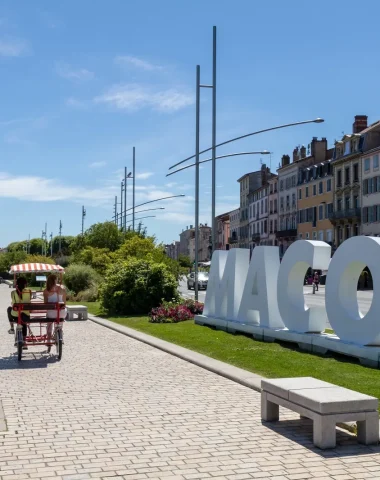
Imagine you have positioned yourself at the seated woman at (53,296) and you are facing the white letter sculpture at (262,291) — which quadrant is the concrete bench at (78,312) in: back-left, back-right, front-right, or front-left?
front-left

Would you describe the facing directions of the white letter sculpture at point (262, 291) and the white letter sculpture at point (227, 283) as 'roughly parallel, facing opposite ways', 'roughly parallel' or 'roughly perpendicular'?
roughly parallel

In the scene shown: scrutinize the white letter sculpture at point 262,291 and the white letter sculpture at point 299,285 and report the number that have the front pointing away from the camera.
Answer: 0

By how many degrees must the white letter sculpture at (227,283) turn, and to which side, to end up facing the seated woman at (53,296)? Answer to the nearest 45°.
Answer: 0° — it already faces them

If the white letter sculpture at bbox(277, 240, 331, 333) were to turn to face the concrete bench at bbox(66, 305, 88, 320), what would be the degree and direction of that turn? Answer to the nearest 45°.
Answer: approximately 90° to its right

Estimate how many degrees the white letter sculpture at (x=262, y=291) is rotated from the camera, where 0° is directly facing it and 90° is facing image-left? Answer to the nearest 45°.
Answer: approximately 45°

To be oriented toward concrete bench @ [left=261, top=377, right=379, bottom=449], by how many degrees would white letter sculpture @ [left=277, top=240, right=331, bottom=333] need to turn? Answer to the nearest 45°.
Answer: approximately 45° to its left

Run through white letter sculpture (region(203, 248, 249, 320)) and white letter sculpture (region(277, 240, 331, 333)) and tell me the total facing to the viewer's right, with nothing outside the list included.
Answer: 0

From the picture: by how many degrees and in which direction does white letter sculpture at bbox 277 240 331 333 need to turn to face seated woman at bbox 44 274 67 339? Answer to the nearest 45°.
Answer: approximately 45° to its right

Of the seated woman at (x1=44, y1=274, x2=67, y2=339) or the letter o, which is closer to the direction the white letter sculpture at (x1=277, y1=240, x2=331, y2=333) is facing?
the seated woman

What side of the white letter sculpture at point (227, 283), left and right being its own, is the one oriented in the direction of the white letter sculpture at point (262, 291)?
left

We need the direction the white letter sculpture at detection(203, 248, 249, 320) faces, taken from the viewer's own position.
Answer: facing the viewer and to the left of the viewer

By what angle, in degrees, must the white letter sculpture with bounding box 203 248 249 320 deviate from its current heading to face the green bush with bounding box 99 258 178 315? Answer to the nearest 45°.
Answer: approximately 90° to its right

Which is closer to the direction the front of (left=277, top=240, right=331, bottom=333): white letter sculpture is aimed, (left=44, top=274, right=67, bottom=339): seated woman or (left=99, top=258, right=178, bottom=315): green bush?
the seated woman
